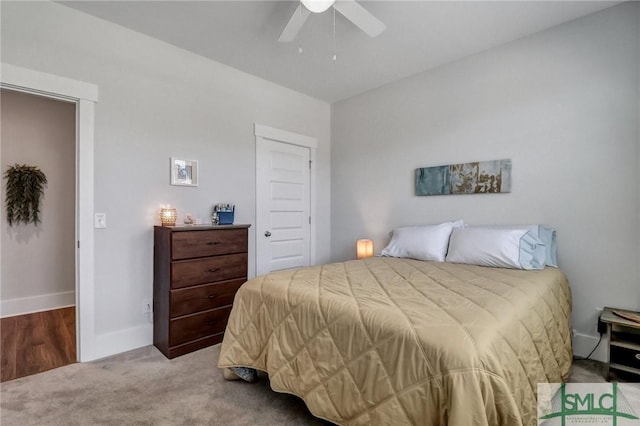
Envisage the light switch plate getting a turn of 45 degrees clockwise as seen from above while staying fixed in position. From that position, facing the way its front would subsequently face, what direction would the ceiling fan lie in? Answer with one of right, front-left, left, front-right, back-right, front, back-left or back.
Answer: left

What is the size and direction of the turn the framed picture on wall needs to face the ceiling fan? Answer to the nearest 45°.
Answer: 0° — it already faces it

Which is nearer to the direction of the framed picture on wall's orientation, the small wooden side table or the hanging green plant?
the small wooden side table

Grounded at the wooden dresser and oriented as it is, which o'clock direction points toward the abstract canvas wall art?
The abstract canvas wall art is roughly at 11 o'clock from the wooden dresser.

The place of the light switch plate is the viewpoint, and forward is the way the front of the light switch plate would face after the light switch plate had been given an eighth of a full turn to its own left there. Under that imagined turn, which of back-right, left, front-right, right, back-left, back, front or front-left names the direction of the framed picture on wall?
front-left

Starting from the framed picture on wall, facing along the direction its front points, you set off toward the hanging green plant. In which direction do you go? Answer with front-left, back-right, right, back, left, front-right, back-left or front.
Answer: back

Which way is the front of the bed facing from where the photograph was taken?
facing the viewer and to the left of the viewer

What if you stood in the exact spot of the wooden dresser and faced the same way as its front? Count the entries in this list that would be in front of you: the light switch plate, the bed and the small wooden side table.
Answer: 2

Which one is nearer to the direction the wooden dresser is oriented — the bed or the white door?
the bed

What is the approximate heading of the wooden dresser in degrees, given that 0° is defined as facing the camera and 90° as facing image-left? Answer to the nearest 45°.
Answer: approximately 315°

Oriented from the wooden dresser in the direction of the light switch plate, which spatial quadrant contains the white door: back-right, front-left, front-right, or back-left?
back-right

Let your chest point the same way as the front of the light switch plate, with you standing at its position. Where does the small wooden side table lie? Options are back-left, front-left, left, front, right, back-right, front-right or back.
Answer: front-left

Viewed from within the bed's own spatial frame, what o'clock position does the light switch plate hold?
The light switch plate is roughly at 2 o'clock from the bed.

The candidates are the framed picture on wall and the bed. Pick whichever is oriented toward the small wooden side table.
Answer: the framed picture on wall

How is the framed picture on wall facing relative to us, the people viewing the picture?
facing the viewer and to the right of the viewer
